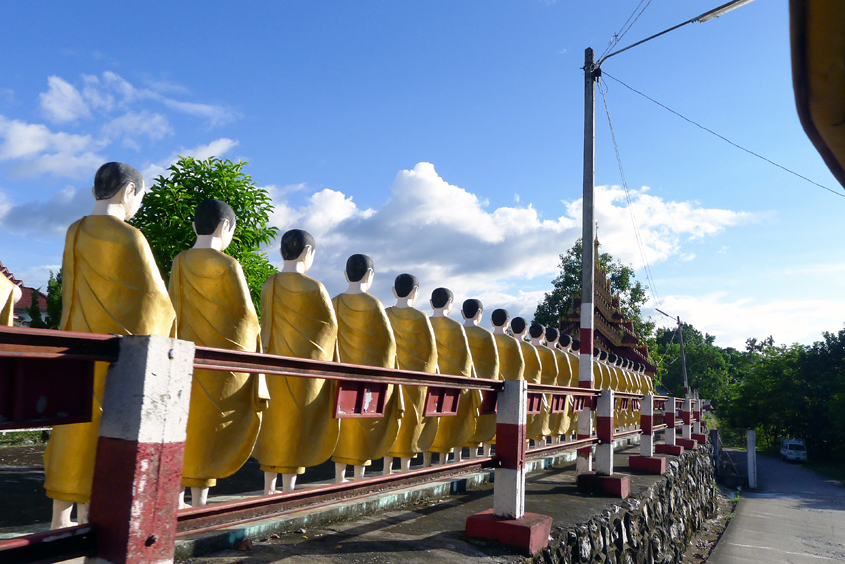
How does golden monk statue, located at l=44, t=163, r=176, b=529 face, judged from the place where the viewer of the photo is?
facing away from the viewer and to the right of the viewer

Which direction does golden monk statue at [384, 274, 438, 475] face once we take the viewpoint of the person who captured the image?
facing away from the viewer and to the right of the viewer

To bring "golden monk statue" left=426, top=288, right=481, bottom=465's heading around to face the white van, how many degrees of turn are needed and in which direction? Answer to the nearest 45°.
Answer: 0° — it already faces it

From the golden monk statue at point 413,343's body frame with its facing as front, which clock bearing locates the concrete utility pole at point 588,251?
The concrete utility pole is roughly at 12 o'clock from the golden monk statue.

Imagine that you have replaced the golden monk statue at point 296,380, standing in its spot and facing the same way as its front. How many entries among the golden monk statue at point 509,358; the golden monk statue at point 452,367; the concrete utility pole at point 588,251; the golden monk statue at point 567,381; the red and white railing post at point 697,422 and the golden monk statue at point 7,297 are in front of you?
5

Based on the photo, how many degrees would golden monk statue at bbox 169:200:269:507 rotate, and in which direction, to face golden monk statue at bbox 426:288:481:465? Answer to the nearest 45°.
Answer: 0° — it already faces it

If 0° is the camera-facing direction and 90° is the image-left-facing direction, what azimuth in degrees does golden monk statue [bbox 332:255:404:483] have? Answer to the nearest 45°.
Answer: approximately 225°

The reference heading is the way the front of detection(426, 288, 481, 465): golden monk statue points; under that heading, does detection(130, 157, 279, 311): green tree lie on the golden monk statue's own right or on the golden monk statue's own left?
on the golden monk statue's own left

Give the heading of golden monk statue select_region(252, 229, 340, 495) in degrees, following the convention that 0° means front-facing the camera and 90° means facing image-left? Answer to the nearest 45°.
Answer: approximately 225°

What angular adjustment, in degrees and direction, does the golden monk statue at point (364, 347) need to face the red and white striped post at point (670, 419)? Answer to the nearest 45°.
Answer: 0° — it already faces it

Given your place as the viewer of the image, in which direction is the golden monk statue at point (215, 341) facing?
facing away from the viewer and to the right of the viewer
